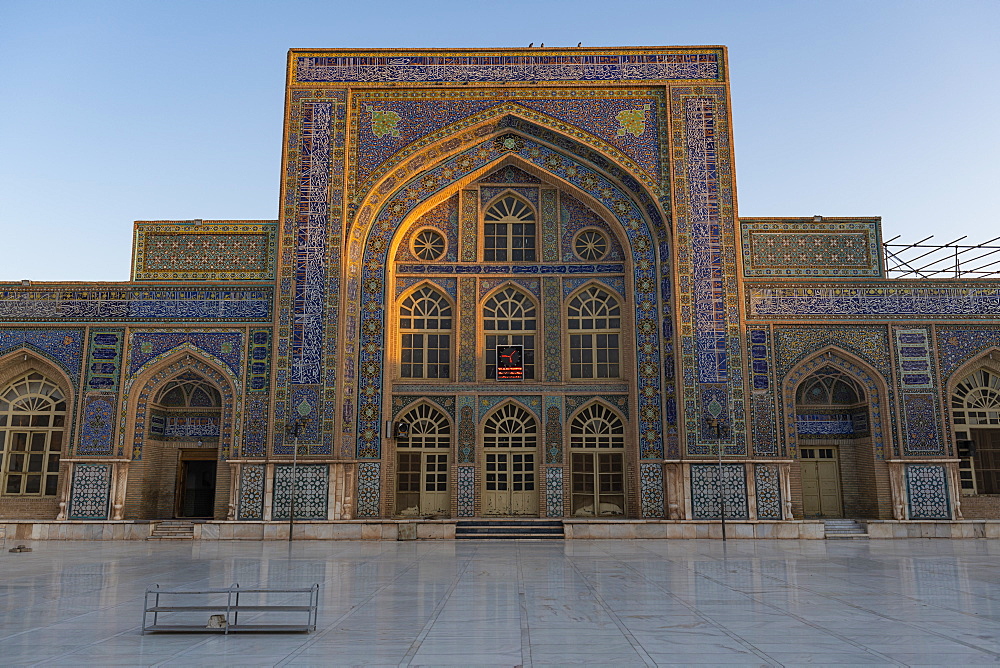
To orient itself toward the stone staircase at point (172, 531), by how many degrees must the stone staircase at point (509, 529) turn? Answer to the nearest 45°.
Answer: approximately 90° to its right

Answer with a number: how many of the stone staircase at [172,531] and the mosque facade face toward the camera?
2

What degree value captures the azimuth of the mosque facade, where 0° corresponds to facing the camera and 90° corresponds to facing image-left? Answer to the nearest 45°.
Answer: approximately 0°

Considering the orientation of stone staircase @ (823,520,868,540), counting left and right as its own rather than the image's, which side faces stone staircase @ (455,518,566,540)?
right

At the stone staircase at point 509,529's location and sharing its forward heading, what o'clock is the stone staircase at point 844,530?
the stone staircase at point 844,530 is roughly at 9 o'clock from the stone staircase at point 509,529.

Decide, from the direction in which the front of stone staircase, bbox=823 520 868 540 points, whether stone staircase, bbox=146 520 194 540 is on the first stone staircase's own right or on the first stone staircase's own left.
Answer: on the first stone staircase's own right
